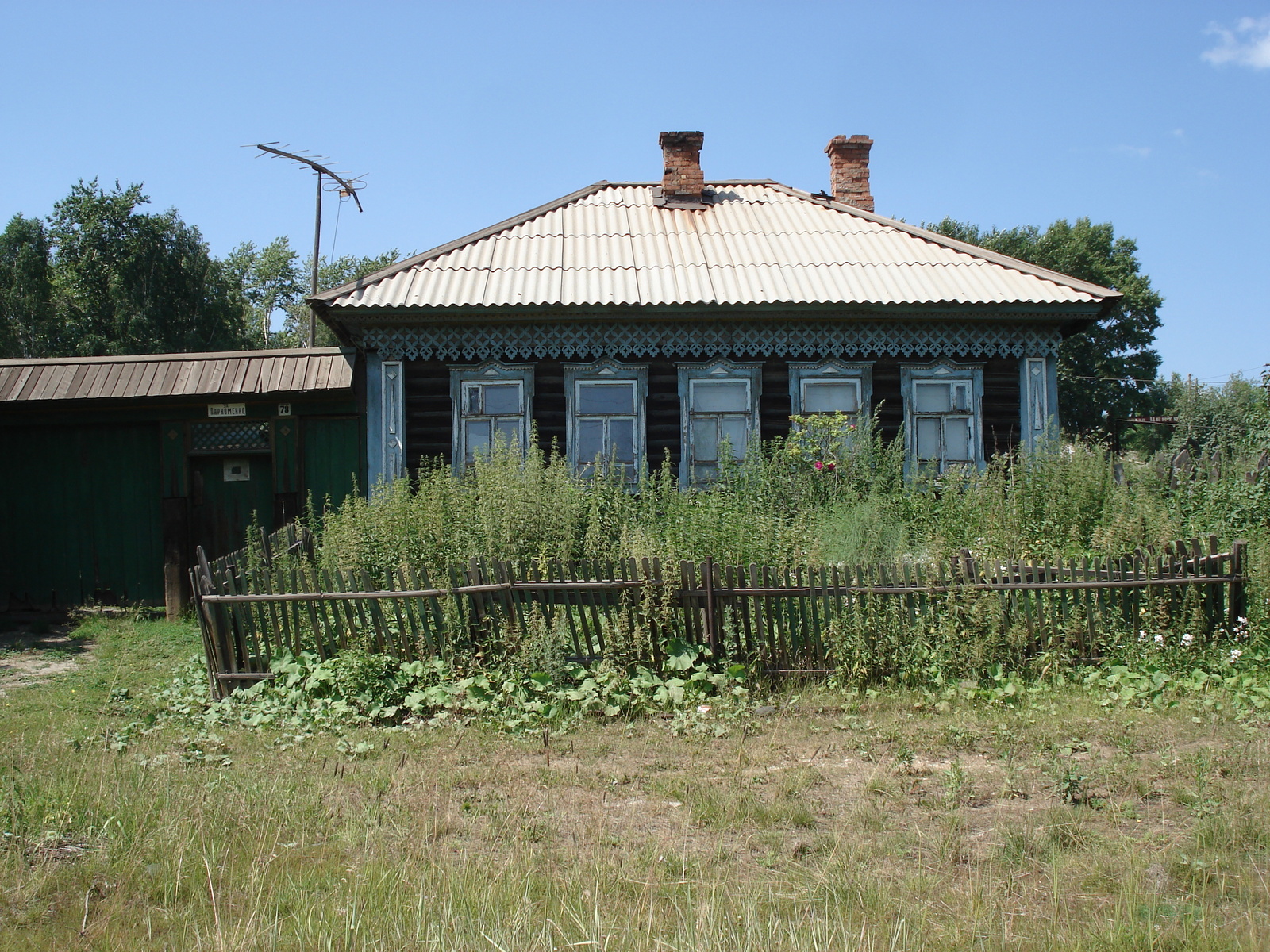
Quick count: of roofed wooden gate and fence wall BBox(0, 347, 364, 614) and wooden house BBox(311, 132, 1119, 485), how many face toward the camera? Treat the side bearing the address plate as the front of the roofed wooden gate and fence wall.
2

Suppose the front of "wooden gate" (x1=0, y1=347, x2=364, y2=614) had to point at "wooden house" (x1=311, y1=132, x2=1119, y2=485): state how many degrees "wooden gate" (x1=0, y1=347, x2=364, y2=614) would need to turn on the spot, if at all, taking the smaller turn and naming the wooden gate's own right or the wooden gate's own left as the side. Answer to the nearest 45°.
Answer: approximately 90° to the wooden gate's own left

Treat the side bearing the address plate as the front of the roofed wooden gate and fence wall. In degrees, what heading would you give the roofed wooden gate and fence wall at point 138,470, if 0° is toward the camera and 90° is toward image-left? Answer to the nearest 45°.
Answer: approximately 0°

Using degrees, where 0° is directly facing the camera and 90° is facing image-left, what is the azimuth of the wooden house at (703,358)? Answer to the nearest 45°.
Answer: approximately 0°

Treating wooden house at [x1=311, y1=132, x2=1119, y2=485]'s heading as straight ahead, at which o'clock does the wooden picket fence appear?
The wooden picket fence is roughly at 12 o'clock from the wooden house.

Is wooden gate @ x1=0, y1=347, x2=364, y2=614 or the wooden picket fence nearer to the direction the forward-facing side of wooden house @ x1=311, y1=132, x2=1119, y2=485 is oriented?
the wooden picket fence

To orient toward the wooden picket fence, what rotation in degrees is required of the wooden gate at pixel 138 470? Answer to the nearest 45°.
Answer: approximately 45° to its left

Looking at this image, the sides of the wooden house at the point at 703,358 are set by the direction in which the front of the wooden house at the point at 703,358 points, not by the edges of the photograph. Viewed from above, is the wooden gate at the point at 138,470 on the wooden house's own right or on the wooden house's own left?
on the wooden house's own right
